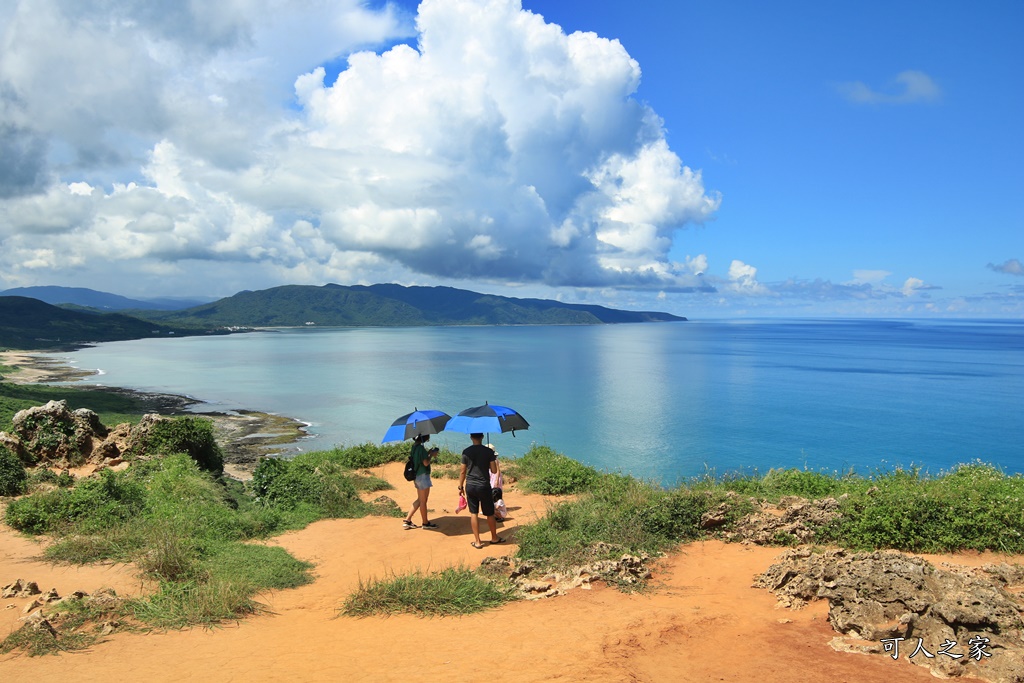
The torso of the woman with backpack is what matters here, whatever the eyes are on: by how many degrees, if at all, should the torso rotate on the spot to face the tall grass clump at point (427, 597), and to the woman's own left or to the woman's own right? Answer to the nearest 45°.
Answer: approximately 90° to the woman's own right

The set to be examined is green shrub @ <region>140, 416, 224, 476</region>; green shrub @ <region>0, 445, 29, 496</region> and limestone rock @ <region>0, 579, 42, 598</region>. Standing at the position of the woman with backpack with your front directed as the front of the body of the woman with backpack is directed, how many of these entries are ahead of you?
0

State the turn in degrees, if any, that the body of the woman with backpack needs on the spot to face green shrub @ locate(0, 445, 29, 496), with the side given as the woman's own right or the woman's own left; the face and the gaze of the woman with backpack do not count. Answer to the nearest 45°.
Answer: approximately 180°

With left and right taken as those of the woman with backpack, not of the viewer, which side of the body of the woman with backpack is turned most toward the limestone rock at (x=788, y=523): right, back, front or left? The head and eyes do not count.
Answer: front

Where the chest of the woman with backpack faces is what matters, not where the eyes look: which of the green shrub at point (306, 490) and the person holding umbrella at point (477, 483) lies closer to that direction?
the person holding umbrella

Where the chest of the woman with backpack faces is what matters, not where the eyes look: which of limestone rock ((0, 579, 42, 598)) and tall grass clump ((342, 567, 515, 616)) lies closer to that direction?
the tall grass clump

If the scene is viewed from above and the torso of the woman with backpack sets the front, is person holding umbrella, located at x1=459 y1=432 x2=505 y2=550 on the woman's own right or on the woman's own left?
on the woman's own right

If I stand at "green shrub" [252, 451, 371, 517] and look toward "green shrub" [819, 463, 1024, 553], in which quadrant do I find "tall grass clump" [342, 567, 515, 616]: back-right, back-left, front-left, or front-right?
front-right

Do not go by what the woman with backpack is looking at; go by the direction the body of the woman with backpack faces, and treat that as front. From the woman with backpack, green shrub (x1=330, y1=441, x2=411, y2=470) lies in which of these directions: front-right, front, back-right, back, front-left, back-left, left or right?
left

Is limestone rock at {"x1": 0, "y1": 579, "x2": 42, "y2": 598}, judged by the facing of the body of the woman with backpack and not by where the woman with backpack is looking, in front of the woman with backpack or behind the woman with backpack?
behind

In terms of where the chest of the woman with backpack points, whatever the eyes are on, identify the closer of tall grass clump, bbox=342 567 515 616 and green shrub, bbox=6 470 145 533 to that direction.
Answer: the tall grass clump

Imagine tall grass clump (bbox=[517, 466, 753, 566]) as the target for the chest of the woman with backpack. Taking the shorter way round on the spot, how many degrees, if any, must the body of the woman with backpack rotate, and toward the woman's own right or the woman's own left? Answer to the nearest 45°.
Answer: approximately 45° to the woman's own right

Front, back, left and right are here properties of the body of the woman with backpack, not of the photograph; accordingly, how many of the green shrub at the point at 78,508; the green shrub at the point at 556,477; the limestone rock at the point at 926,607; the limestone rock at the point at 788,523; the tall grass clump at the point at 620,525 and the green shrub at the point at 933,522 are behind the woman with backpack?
1

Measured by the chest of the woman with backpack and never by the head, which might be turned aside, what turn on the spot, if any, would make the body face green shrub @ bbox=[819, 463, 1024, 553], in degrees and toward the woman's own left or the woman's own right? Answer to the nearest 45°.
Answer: approximately 45° to the woman's own right

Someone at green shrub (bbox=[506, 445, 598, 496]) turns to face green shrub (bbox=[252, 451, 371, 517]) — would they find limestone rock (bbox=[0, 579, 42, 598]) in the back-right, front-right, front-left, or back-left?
front-left

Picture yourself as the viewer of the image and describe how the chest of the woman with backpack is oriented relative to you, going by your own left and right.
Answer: facing to the right of the viewer

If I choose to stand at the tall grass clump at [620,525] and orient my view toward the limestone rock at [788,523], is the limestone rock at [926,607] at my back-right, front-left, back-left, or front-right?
front-right

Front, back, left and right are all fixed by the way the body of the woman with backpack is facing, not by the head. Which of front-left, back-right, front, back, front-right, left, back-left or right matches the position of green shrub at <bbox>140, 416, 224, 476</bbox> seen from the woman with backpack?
back-left

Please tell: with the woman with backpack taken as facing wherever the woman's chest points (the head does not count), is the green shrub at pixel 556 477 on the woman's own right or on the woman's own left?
on the woman's own left
